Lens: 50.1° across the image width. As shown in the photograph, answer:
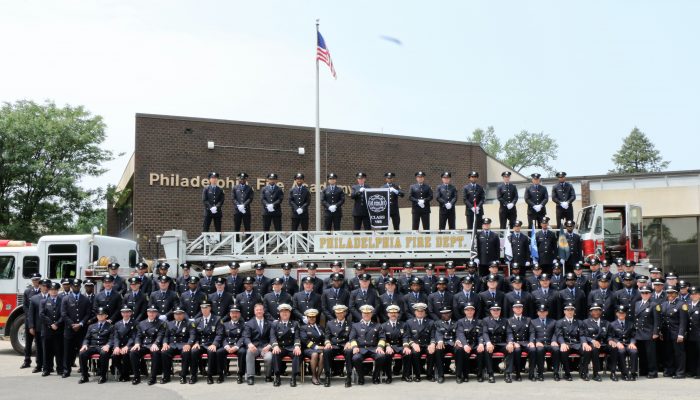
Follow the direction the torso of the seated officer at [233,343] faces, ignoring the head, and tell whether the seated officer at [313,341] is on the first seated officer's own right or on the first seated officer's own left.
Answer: on the first seated officer's own left

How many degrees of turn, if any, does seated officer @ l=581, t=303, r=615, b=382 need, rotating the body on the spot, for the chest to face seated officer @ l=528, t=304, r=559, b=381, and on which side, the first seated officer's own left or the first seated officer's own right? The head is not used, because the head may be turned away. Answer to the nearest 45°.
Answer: approximately 45° to the first seated officer's own right

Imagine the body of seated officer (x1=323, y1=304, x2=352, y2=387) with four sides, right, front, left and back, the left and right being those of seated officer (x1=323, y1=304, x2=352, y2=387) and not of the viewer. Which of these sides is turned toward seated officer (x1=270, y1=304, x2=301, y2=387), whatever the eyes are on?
right

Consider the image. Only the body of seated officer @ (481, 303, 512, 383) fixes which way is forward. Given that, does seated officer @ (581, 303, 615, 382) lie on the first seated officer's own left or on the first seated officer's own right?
on the first seated officer's own left

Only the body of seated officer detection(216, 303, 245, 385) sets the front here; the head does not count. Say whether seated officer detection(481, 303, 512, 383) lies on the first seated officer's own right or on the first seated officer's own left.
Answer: on the first seated officer's own left
